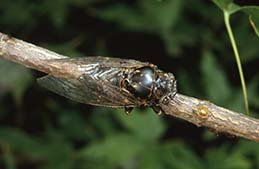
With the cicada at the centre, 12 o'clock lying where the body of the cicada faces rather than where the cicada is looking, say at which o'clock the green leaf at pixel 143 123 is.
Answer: The green leaf is roughly at 9 o'clock from the cicada.

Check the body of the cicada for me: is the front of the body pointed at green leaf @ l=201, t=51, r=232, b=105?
no

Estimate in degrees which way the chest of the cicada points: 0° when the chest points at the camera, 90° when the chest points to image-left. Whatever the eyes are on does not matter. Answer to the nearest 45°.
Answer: approximately 270°
